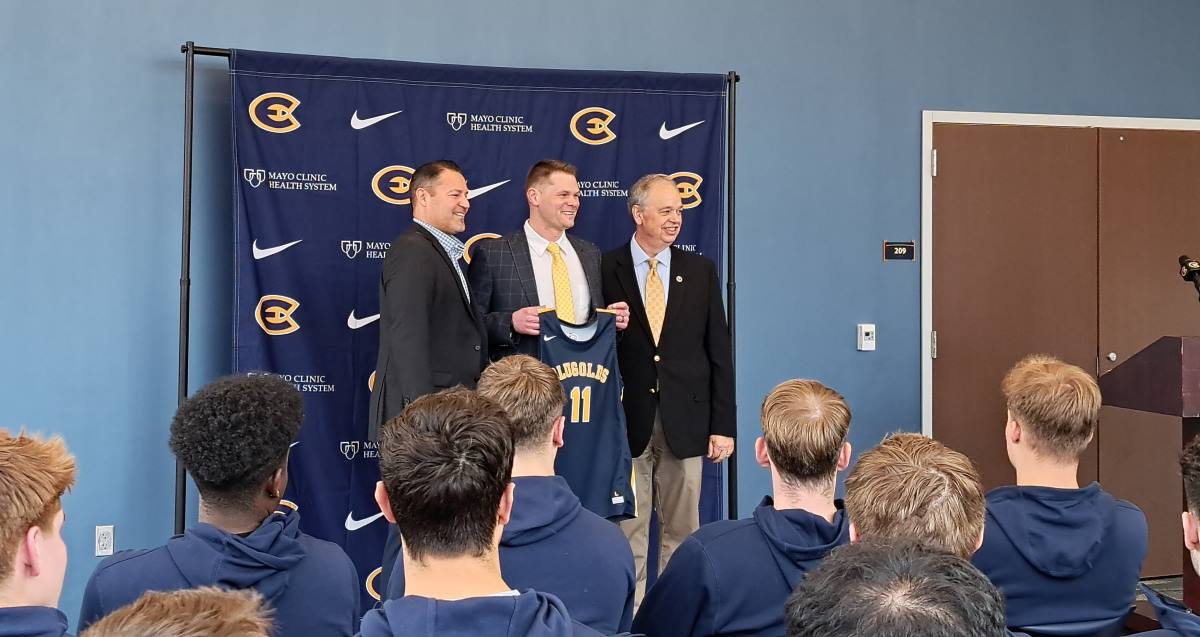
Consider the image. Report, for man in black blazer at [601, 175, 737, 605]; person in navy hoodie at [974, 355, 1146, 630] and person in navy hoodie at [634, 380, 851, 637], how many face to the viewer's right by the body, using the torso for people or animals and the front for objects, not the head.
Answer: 0

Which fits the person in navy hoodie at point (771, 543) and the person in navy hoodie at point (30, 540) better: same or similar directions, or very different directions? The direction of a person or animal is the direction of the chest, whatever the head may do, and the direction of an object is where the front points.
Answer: same or similar directions

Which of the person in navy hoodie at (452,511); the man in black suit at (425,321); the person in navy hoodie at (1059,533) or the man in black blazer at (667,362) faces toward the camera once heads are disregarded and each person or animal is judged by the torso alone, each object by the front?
the man in black blazer at (667,362)

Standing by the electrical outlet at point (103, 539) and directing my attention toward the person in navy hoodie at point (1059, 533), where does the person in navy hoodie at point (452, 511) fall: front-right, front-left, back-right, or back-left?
front-right

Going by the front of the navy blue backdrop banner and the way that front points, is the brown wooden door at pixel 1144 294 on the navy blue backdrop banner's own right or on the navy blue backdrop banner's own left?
on the navy blue backdrop banner's own left

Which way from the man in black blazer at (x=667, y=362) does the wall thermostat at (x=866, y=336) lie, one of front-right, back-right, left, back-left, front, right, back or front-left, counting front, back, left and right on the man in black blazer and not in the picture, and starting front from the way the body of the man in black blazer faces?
back-left

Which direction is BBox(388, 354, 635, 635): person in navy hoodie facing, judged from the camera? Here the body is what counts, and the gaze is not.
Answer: away from the camera

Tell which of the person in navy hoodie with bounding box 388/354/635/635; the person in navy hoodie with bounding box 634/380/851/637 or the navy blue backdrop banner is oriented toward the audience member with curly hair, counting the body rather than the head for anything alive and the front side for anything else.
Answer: the navy blue backdrop banner

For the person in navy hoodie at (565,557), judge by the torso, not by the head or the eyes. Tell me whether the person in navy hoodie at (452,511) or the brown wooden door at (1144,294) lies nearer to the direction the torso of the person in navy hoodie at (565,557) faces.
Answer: the brown wooden door

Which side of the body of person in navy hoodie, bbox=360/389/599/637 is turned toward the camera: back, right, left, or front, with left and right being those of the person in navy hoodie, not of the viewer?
back

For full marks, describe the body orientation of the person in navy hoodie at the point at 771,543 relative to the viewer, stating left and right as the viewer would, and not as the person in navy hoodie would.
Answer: facing away from the viewer

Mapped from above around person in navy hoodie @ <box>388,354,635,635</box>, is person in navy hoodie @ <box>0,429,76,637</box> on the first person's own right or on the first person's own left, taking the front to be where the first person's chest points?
on the first person's own left

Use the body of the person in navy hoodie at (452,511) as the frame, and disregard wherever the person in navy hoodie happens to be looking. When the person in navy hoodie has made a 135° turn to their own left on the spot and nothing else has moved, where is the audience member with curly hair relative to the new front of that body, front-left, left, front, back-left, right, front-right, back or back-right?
right

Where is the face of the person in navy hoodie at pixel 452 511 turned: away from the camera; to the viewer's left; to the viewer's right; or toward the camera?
away from the camera

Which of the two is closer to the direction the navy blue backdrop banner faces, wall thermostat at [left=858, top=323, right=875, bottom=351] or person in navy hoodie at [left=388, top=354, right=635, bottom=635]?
the person in navy hoodie
